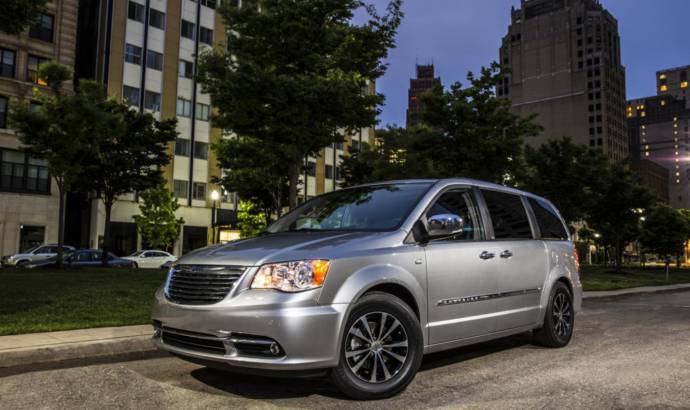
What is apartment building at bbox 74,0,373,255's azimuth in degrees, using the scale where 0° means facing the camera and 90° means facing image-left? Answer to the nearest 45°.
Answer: approximately 315°

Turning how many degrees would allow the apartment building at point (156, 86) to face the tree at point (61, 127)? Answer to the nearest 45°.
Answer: approximately 45° to its right

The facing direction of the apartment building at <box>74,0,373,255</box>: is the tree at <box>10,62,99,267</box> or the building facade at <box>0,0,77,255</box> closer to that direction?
the tree

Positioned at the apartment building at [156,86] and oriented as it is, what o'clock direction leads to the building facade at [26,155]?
The building facade is roughly at 3 o'clock from the apartment building.

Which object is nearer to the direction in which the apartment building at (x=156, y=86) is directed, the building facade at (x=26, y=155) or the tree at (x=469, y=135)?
the tree

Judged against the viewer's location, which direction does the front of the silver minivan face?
facing the viewer and to the left of the viewer

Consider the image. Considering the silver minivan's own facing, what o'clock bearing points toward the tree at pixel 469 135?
The tree is roughly at 5 o'clock from the silver minivan.

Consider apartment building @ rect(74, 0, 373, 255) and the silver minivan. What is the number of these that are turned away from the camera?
0

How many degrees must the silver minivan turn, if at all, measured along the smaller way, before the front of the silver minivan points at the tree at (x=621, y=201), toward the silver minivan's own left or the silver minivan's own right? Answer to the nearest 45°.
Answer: approximately 180°
